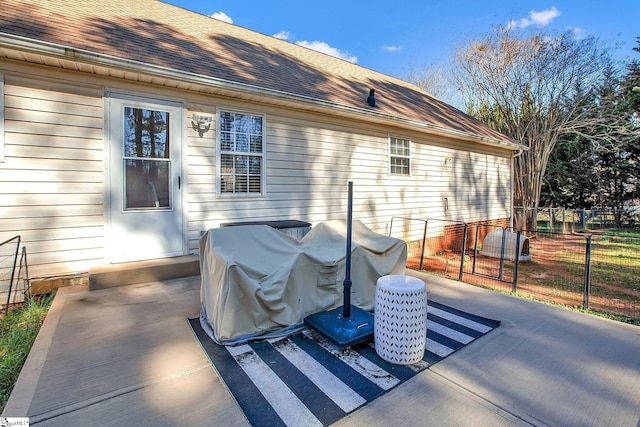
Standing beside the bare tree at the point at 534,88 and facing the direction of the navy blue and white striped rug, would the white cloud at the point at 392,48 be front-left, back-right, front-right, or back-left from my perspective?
back-right

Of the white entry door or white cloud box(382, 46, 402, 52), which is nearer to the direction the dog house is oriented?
the white entry door

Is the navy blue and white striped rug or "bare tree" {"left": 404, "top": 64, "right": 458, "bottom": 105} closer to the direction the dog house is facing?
the navy blue and white striped rug
